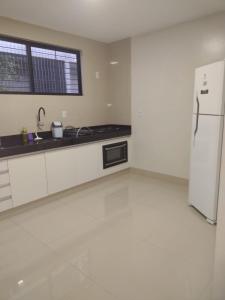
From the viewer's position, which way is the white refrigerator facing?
facing the viewer and to the left of the viewer

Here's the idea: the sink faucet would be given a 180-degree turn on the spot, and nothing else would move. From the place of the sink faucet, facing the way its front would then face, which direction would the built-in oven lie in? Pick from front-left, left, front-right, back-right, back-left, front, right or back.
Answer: back-right

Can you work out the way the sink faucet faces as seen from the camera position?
facing the viewer and to the right of the viewer

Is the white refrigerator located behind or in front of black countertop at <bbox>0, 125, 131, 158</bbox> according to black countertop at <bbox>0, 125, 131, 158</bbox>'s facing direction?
in front

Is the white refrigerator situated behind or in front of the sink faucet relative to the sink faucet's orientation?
in front
